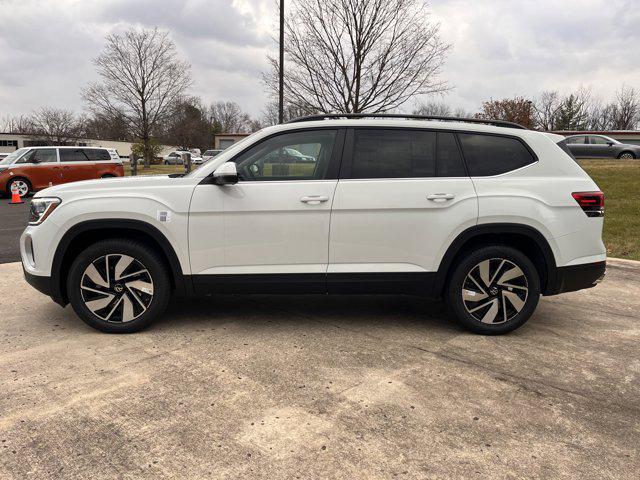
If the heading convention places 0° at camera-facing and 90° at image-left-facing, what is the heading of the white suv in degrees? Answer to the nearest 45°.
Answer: approximately 90°

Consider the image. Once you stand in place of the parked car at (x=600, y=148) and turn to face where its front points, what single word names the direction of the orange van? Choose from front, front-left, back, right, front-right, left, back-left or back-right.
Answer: back-right

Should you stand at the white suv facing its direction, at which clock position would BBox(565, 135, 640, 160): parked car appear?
The parked car is roughly at 4 o'clock from the white suv.

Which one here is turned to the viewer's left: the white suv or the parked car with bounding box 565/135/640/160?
the white suv

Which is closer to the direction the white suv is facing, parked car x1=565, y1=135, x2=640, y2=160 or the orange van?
the orange van

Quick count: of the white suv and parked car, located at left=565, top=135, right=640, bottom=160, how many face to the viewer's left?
1

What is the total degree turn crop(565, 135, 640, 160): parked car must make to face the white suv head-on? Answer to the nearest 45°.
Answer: approximately 90° to its right

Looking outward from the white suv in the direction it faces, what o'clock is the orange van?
The orange van is roughly at 2 o'clock from the white suv.

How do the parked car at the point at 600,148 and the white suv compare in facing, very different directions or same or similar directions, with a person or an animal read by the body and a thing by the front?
very different directions

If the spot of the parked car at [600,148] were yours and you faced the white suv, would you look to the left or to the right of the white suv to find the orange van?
right

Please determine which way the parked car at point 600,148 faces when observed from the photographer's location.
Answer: facing to the right of the viewer
